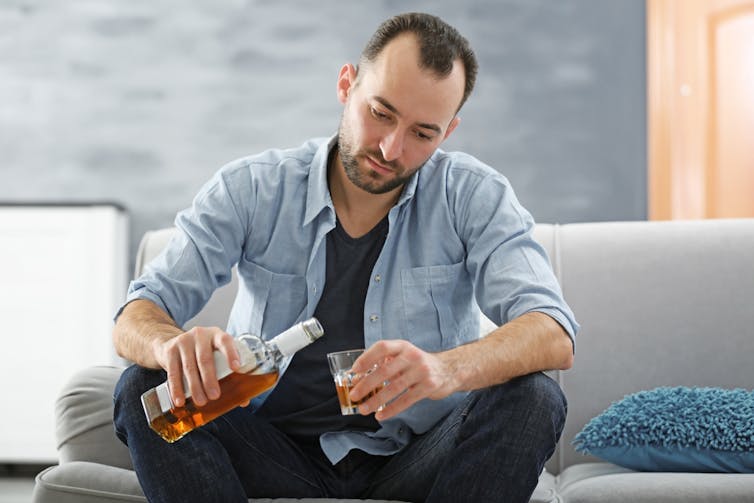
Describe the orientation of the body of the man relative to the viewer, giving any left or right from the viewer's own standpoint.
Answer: facing the viewer

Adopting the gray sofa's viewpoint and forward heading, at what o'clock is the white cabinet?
The white cabinet is roughly at 4 o'clock from the gray sofa.

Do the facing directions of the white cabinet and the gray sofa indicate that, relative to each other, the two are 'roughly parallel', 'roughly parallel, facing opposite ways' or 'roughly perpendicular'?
roughly parallel

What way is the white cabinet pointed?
toward the camera

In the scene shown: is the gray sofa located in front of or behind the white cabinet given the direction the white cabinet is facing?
in front

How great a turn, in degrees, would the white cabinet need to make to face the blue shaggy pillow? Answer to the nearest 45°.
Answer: approximately 45° to its left

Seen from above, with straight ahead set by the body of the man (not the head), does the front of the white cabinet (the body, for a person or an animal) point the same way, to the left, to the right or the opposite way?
the same way

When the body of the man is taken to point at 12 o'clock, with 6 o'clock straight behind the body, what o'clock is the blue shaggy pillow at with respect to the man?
The blue shaggy pillow is roughly at 9 o'clock from the man.

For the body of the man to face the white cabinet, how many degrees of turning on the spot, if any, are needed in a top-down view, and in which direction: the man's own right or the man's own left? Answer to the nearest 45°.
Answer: approximately 135° to the man's own right
